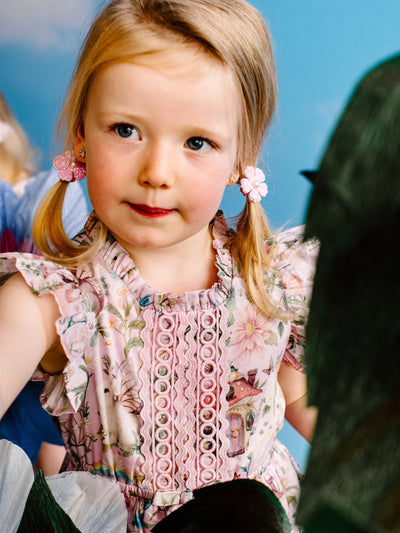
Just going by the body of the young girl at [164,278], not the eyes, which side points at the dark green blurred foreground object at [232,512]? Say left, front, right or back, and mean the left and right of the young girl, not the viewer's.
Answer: front

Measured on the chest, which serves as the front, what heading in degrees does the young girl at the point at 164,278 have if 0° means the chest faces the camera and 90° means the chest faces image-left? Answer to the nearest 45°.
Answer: approximately 0°
